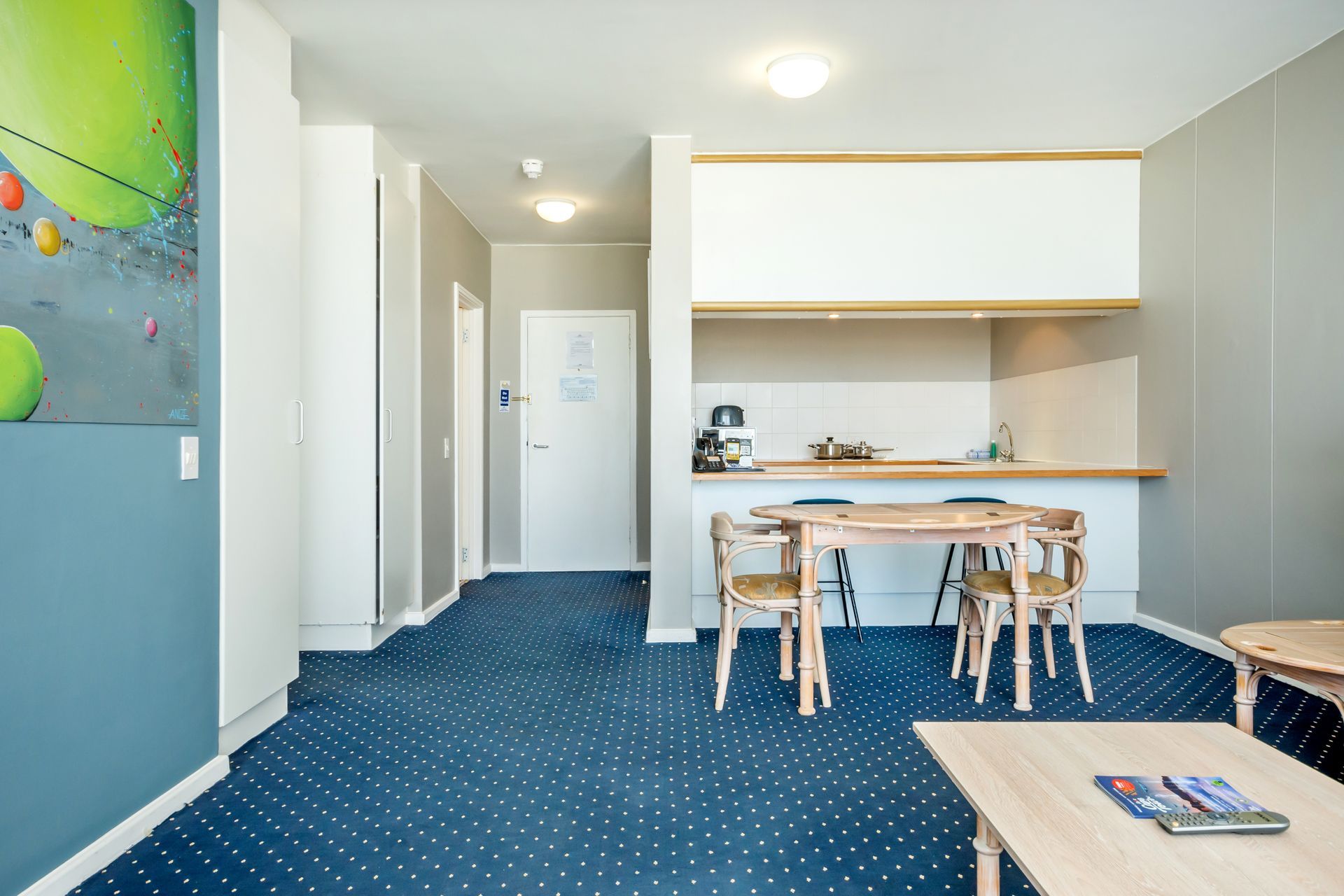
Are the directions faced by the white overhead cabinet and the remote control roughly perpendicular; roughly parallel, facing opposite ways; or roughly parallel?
roughly perpendicular

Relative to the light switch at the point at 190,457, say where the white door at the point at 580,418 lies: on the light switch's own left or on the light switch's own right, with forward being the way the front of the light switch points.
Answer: on the light switch's own left

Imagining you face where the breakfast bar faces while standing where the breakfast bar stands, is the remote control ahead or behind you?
ahead

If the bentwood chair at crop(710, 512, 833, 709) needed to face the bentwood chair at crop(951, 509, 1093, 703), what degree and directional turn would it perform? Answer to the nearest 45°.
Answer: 0° — it already faces it

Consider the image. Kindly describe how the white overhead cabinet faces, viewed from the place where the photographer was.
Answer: facing the viewer

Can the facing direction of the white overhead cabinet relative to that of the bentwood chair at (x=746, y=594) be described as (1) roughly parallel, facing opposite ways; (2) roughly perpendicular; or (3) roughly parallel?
roughly perpendicular

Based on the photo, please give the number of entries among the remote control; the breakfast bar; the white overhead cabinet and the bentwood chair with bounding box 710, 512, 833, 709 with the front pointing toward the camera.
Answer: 2

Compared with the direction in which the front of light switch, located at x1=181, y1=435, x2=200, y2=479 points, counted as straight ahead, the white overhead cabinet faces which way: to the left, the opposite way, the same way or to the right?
to the right

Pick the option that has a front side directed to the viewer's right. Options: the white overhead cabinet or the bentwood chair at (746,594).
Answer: the bentwood chair

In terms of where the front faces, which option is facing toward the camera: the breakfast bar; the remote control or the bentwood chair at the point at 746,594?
the breakfast bar

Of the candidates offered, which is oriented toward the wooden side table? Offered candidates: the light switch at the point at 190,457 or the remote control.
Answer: the light switch

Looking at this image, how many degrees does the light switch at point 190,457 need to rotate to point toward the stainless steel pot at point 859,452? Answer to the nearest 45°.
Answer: approximately 45° to its left
